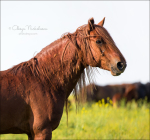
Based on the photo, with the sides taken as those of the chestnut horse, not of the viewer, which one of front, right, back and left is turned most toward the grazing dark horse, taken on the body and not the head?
left

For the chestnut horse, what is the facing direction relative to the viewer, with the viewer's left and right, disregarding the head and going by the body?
facing to the right of the viewer
